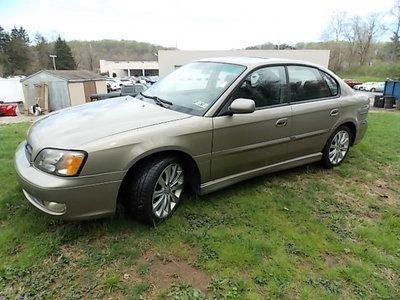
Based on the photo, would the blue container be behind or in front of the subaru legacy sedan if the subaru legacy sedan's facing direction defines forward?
behind

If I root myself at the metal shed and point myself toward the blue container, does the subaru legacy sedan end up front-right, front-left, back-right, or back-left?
front-right

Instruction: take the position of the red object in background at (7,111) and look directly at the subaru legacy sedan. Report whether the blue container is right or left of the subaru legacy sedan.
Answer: left

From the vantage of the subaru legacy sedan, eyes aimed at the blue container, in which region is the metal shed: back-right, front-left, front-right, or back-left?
front-left

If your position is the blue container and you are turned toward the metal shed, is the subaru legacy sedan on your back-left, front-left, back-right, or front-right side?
front-left

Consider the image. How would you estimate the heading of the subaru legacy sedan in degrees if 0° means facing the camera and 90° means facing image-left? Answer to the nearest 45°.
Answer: approximately 45°

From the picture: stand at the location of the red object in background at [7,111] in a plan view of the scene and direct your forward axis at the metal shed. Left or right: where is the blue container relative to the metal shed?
right

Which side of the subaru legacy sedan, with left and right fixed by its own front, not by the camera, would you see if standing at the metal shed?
right

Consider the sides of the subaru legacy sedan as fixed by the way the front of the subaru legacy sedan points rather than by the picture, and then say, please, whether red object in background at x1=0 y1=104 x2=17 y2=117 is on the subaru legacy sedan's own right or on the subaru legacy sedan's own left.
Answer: on the subaru legacy sedan's own right
